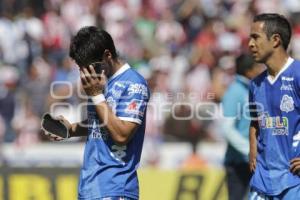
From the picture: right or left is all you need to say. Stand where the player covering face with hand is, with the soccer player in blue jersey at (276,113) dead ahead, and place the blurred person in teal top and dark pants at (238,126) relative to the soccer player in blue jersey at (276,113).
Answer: left

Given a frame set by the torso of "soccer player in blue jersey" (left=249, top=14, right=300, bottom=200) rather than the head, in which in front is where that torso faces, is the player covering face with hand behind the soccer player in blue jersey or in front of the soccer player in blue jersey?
in front

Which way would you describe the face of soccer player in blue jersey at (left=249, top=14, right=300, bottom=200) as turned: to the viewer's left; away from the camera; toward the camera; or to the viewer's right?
to the viewer's left

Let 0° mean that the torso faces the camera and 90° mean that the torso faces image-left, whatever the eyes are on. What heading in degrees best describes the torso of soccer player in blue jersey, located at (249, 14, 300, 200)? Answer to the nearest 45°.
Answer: approximately 45°

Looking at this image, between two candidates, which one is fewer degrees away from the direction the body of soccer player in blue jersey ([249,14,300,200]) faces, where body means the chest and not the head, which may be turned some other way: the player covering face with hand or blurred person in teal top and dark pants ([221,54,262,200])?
the player covering face with hand

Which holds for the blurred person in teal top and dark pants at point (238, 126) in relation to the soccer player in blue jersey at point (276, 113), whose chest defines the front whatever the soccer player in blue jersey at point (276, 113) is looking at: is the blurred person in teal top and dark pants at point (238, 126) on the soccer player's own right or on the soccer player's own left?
on the soccer player's own right
